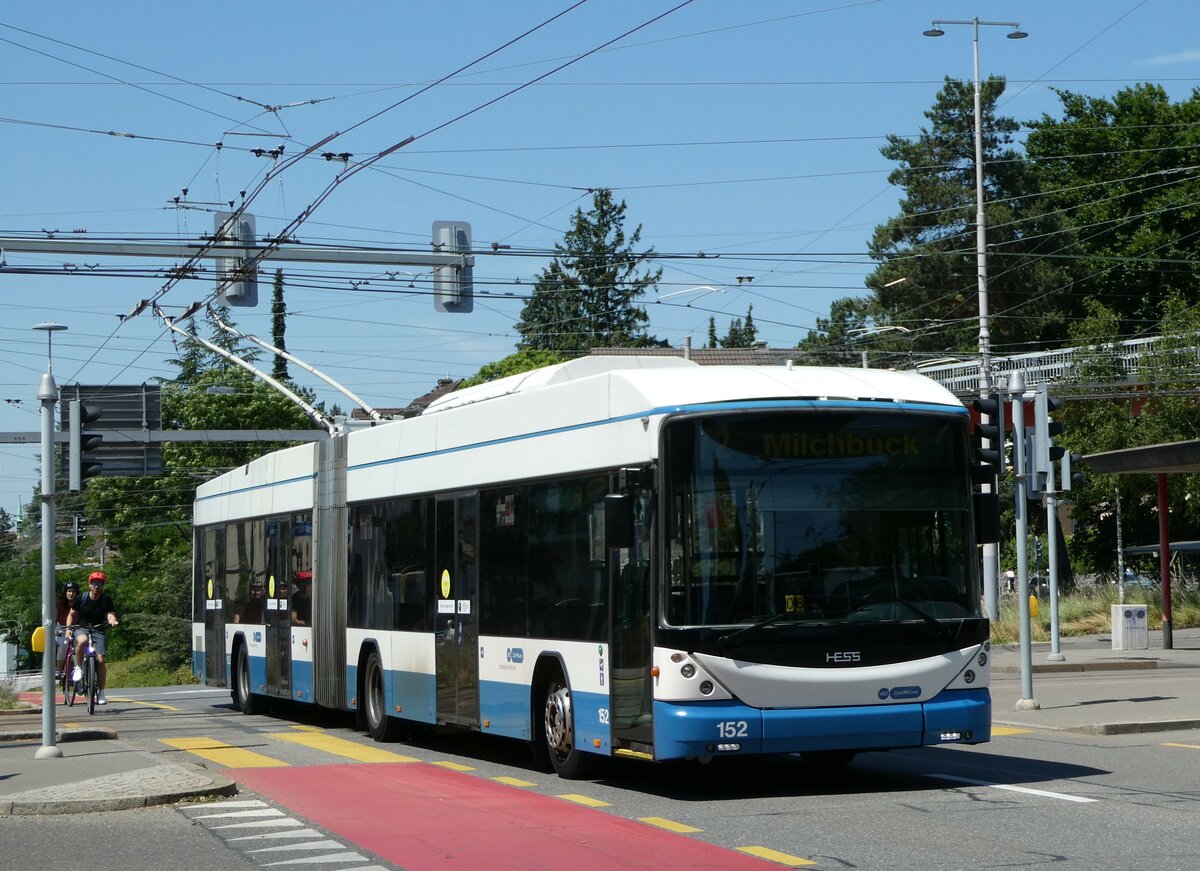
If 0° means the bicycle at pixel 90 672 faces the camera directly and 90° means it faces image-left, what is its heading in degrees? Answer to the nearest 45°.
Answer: approximately 0°

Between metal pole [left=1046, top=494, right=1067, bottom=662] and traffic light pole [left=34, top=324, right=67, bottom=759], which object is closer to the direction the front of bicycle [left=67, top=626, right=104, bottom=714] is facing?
the traffic light pole

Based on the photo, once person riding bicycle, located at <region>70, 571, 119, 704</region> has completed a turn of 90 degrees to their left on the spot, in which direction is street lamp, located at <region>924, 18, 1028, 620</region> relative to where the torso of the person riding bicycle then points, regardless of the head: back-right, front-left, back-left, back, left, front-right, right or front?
front-left

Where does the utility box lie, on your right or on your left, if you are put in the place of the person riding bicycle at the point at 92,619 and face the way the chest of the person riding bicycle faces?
on your left
